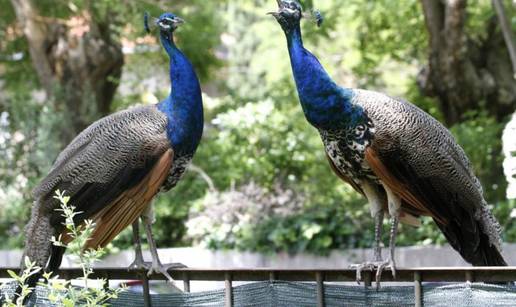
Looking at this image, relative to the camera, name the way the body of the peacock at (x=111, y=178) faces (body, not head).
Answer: to the viewer's right

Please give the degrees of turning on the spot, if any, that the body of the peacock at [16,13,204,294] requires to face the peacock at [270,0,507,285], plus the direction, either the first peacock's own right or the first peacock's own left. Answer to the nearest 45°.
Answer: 0° — it already faces it

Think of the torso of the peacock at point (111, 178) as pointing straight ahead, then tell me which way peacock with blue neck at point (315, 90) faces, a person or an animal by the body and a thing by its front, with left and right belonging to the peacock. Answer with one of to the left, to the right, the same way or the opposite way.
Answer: the opposite way

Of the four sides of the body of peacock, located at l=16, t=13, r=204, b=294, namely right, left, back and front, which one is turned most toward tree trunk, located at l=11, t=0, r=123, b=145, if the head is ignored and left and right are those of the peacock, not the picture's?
left

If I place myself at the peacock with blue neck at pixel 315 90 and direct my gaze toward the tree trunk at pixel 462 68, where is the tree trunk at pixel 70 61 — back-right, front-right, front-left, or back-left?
front-left

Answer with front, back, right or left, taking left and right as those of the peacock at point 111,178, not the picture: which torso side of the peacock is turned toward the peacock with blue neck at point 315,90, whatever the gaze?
front

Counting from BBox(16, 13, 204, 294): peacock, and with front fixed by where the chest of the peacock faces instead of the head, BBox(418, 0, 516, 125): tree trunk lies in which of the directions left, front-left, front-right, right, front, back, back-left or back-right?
front-left

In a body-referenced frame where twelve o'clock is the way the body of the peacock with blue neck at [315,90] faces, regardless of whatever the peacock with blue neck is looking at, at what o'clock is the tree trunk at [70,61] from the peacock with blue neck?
The tree trunk is roughly at 2 o'clock from the peacock with blue neck.
